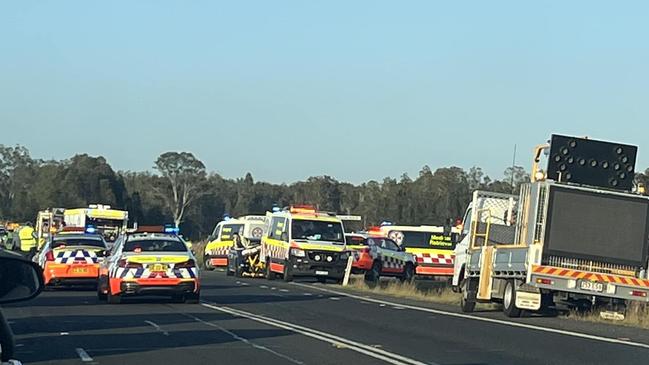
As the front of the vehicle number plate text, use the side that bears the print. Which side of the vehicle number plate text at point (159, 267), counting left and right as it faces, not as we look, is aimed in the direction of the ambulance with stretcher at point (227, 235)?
back

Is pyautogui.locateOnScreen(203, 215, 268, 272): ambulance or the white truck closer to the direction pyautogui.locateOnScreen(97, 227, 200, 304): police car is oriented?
the ambulance

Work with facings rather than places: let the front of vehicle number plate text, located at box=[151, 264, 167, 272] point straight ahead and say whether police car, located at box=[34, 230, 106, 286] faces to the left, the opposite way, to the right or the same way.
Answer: the opposite way

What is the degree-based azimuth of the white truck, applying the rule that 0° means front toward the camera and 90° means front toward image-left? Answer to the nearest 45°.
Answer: approximately 135°

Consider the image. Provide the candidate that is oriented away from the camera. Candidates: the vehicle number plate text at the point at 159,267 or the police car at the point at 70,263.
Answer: the police car

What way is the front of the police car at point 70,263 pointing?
away from the camera

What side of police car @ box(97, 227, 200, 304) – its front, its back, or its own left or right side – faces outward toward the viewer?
back
